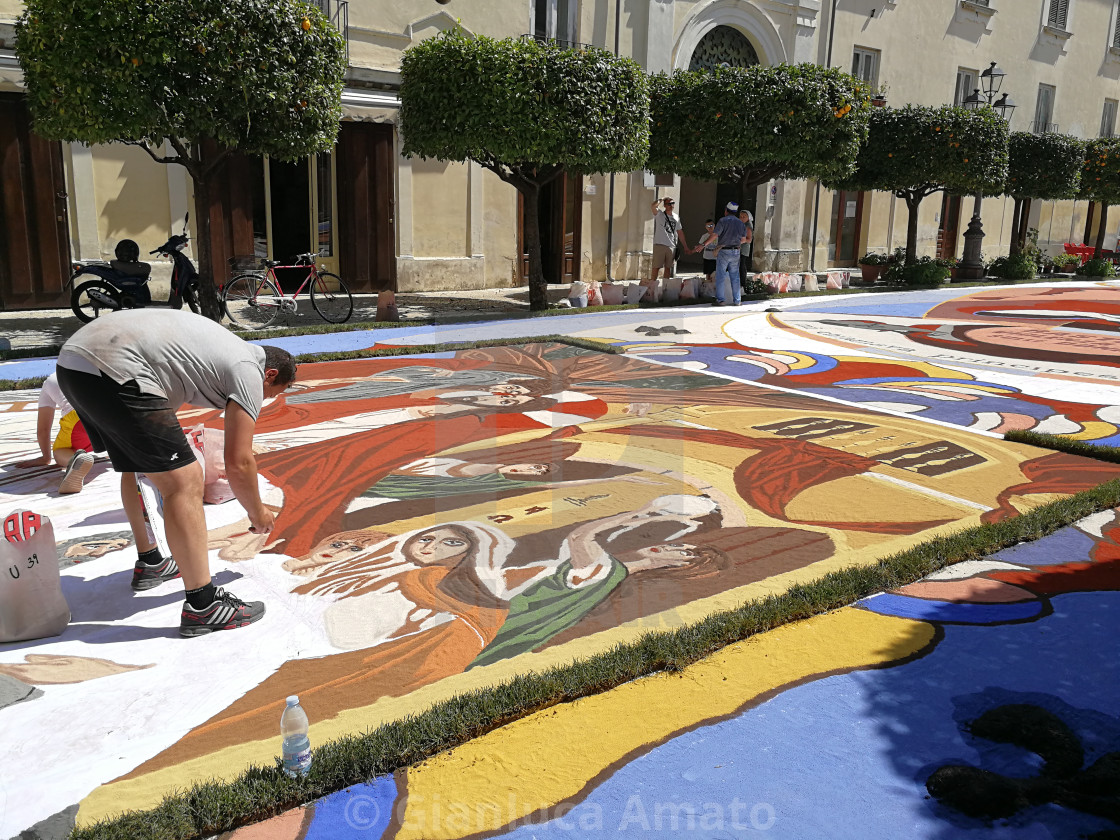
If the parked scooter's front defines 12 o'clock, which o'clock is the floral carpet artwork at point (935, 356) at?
The floral carpet artwork is roughly at 1 o'clock from the parked scooter.

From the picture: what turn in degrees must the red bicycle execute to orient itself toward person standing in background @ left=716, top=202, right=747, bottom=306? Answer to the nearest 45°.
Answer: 0° — it already faces them

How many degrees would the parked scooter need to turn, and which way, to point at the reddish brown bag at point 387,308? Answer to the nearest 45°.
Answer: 0° — it already faces it

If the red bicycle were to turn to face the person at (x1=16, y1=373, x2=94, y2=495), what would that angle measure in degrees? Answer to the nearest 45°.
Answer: approximately 90° to its right

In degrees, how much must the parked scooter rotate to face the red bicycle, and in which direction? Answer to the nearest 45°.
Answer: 0° — it already faces it

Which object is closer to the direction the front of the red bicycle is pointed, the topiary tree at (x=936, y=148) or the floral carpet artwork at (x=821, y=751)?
the topiary tree

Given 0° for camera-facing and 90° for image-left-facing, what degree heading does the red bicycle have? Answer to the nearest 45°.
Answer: approximately 270°

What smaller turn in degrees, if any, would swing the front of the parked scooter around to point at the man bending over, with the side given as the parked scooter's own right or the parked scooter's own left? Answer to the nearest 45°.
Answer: approximately 90° to the parked scooter's own right

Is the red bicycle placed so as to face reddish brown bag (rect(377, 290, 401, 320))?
yes

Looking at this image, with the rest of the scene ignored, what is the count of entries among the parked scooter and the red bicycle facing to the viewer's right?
2

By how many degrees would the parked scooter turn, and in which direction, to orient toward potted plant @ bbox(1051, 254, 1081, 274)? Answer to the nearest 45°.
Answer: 0° — it already faces it

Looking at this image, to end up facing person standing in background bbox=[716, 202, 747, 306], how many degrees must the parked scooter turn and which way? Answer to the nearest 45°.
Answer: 0° — it already faces them

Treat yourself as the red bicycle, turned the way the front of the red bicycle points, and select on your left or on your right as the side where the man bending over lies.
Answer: on your right

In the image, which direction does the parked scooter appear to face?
to the viewer's right

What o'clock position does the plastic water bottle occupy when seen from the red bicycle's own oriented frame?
The plastic water bottle is roughly at 3 o'clock from the red bicycle.
